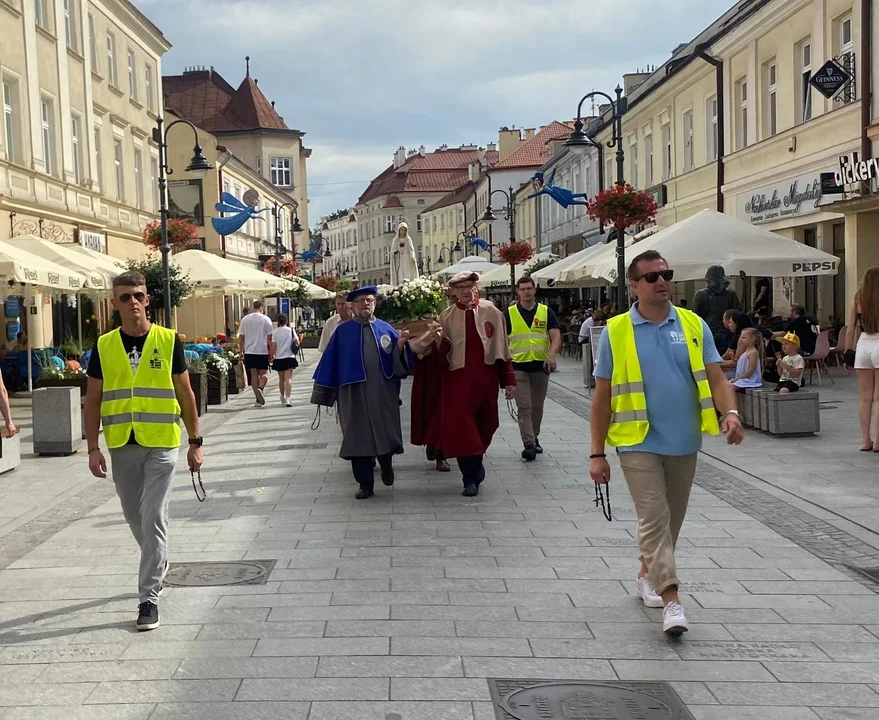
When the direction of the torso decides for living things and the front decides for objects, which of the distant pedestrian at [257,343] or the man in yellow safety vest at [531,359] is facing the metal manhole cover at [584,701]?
the man in yellow safety vest

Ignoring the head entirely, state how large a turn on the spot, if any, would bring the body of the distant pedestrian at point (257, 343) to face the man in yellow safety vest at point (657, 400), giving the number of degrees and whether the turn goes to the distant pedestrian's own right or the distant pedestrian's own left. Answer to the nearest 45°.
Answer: approximately 180°

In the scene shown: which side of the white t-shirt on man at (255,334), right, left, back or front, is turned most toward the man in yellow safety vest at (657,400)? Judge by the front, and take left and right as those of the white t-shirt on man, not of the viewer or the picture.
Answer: back

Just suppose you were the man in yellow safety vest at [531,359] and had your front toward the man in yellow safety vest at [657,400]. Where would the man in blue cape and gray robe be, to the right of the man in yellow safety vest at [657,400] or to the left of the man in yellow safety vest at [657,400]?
right

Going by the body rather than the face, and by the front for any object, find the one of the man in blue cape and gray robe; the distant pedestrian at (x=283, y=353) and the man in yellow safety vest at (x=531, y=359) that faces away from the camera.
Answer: the distant pedestrian

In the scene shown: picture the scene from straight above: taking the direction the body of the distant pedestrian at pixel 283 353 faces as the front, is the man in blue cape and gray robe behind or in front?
behind

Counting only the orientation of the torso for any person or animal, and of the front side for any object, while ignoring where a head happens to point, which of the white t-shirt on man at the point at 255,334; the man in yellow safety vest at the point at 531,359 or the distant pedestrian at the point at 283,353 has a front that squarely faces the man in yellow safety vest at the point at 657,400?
the man in yellow safety vest at the point at 531,359

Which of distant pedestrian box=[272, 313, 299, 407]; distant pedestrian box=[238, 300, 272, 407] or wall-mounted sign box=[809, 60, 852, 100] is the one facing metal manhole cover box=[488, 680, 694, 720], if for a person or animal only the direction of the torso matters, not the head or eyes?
the wall-mounted sign

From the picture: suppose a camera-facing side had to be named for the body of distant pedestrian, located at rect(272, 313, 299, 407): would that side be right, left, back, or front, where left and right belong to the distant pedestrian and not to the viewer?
back

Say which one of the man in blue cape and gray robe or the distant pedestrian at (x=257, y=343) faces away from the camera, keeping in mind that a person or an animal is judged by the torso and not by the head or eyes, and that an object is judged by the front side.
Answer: the distant pedestrian

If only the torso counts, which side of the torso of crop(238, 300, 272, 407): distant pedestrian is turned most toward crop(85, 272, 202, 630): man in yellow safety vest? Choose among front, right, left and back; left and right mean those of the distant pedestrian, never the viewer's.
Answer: back

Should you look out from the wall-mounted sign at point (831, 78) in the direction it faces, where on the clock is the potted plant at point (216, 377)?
The potted plant is roughly at 2 o'clock from the wall-mounted sign.

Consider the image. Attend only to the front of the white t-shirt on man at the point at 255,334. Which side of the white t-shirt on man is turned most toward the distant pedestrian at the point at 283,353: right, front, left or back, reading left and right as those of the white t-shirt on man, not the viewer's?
right

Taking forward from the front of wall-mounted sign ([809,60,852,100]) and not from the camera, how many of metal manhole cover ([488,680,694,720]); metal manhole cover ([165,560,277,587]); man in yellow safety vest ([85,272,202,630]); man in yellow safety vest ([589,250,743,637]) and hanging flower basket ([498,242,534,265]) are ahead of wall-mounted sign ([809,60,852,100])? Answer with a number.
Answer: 4
